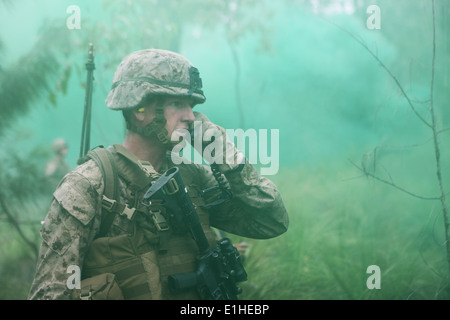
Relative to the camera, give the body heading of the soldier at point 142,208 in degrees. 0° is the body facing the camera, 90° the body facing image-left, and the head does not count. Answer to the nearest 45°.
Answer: approximately 315°

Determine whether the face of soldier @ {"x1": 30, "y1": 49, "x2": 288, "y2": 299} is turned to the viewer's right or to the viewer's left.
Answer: to the viewer's right
